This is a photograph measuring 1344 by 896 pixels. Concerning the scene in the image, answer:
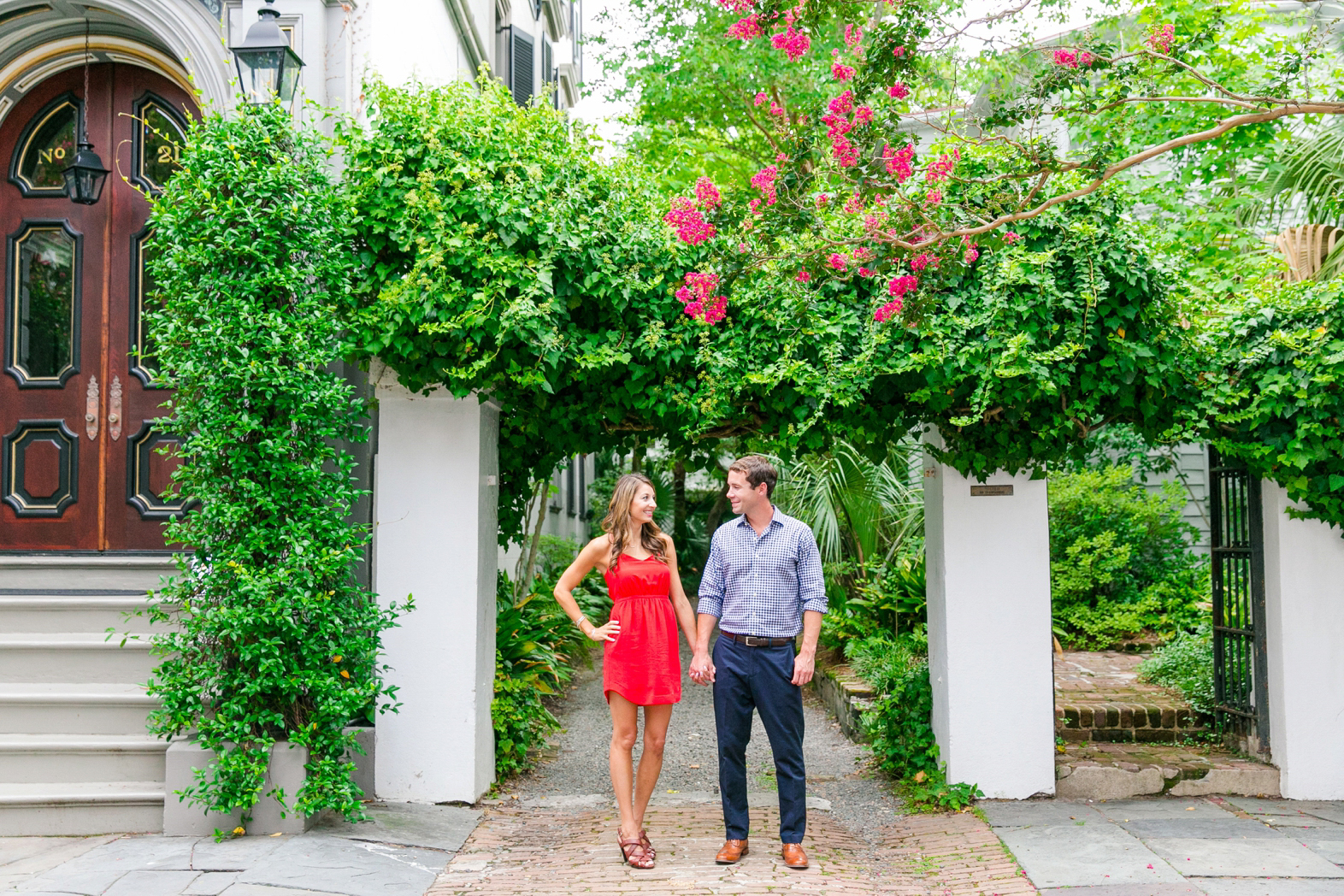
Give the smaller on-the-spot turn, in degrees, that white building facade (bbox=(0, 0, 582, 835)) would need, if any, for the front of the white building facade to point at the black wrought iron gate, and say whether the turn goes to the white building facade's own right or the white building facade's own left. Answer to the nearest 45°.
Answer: approximately 90° to the white building facade's own left

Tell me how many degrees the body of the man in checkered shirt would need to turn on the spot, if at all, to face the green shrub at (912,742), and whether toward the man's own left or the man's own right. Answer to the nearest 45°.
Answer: approximately 135° to the man's own left

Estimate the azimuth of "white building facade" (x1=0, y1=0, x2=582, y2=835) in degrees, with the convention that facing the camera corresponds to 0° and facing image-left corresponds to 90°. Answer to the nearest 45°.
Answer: approximately 0°

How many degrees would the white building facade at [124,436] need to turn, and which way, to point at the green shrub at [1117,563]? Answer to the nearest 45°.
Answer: approximately 90° to its left

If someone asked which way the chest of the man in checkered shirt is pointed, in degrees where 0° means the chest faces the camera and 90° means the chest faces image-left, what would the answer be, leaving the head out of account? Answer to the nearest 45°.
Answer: approximately 0°

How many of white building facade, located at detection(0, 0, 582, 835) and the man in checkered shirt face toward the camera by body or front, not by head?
2

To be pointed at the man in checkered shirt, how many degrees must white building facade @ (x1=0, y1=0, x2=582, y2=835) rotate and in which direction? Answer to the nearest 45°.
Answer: approximately 45° to its left

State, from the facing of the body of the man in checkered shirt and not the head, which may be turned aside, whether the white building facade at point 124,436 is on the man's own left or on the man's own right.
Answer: on the man's own right

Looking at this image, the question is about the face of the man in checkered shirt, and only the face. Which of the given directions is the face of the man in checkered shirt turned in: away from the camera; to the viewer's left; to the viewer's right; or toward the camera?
to the viewer's left
